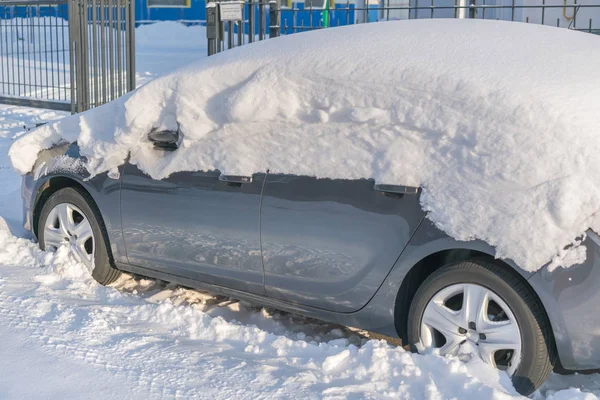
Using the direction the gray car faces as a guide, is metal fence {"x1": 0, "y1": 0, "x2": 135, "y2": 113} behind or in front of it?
in front

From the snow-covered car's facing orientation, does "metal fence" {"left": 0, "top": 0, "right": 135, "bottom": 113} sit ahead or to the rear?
ahead

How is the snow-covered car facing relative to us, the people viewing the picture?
facing away from the viewer and to the left of the viewer
